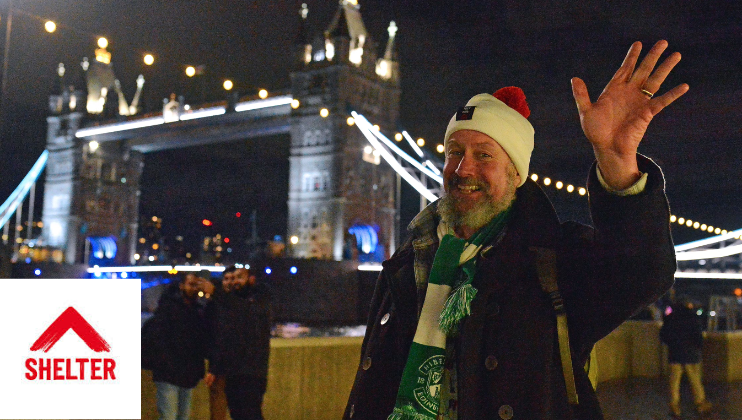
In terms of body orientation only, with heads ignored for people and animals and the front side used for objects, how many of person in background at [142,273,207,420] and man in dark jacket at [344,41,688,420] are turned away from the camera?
0

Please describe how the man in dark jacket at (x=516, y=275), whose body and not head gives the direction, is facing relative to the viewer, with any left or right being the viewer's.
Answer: facing the viewer and to the left of the viewer

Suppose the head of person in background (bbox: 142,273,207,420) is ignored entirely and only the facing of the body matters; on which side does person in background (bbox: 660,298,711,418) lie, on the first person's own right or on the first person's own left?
on the first person's own left

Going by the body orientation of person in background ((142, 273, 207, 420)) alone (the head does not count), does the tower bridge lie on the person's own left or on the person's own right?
on the person's own left

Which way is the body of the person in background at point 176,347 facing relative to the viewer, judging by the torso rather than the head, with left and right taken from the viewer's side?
facing the viewer and to the right of the viewer

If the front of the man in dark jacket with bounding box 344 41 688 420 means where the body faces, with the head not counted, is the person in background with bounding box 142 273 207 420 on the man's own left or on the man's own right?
on the man's own right

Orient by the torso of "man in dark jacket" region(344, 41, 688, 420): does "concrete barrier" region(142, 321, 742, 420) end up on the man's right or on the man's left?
on the man's right

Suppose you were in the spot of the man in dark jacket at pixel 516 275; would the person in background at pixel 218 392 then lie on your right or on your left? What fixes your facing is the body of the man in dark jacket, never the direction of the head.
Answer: on your right
